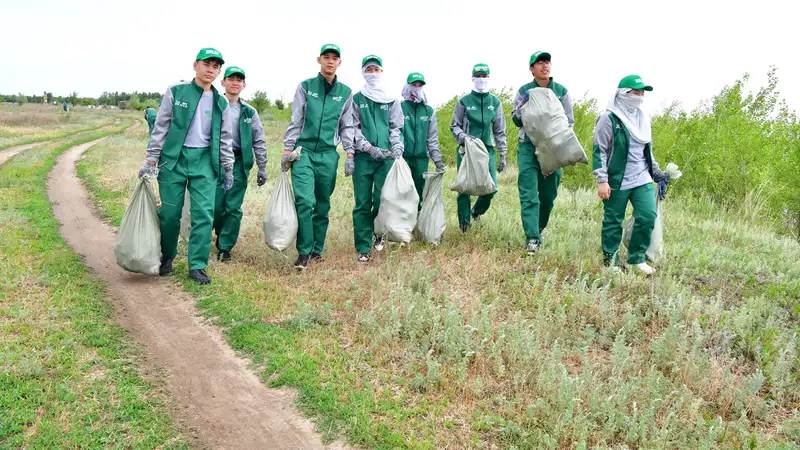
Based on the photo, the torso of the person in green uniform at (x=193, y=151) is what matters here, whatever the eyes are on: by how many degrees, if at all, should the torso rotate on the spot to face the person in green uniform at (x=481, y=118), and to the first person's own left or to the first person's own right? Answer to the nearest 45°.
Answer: approximately 90° to the first person's own left

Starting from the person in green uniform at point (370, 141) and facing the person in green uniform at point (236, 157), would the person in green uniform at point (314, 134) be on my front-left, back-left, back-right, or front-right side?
front-left

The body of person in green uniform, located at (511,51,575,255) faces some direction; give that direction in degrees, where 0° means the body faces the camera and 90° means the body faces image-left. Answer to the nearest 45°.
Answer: approximately 0°

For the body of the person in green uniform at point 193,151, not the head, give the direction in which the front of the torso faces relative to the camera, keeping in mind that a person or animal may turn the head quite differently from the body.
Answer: toward the camera

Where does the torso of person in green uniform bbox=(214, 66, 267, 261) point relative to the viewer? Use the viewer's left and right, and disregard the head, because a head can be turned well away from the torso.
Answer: facing the viewer

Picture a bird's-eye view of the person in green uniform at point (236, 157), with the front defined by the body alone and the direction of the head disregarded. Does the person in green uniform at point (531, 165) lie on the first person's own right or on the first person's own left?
on the first person's own left

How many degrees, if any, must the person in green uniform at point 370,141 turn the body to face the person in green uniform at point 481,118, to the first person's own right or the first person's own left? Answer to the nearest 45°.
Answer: approximately 135° to the first person's own left

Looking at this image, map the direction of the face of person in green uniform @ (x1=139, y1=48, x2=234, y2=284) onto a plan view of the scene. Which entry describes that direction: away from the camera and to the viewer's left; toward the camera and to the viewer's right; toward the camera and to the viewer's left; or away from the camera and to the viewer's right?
toward the camera and to the viewer's right

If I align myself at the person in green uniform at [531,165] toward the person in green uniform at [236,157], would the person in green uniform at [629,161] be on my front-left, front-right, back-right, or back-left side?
back-left
